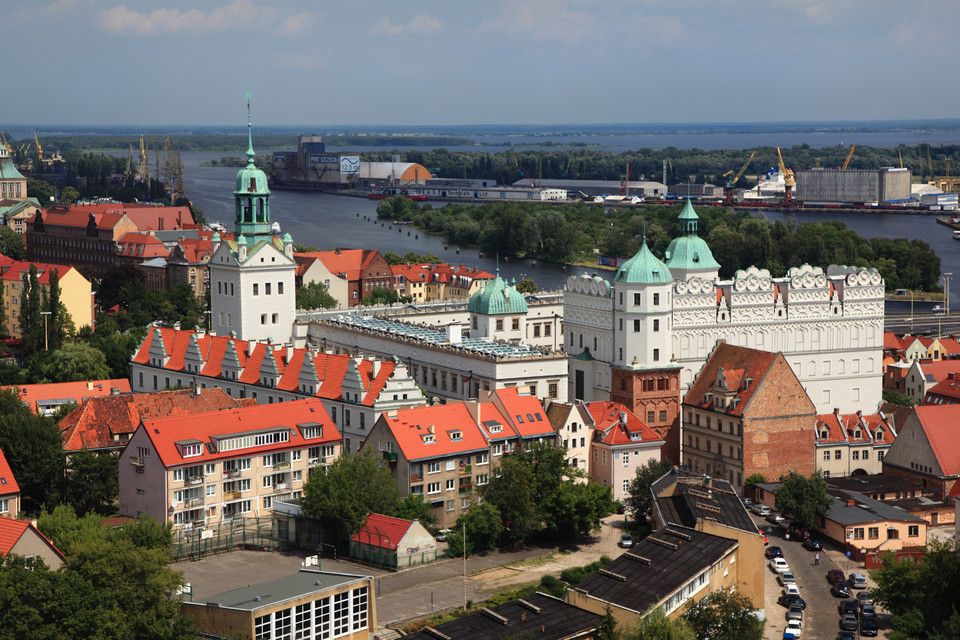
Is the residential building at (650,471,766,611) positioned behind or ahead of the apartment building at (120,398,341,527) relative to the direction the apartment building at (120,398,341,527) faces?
ahead

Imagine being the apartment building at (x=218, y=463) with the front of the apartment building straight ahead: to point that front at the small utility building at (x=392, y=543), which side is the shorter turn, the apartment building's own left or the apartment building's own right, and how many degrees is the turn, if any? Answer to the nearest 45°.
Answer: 0° — it already faces it

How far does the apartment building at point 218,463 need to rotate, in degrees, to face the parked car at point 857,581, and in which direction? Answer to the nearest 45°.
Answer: approximately 45° to its left

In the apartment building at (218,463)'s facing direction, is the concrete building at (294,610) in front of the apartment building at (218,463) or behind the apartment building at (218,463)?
in front
